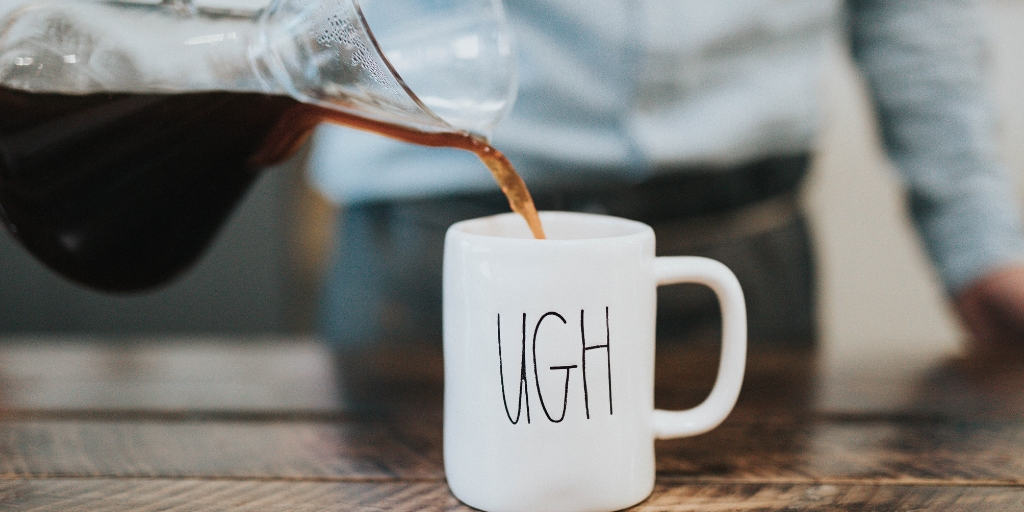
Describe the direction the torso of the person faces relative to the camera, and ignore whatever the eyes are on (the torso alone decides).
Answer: toward the camera
